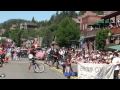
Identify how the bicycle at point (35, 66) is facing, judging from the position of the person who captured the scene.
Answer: facing the viewer and to the left of the viewer

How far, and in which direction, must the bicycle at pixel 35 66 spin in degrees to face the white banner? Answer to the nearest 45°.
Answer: approximately 90° to its left

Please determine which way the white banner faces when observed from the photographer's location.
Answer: facing the viewer

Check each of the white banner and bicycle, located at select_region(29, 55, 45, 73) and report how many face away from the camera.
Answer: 0
